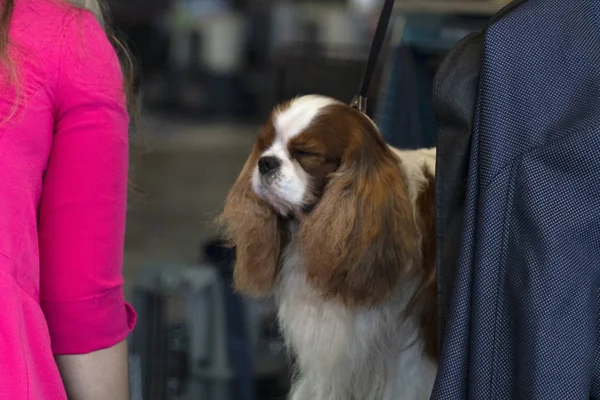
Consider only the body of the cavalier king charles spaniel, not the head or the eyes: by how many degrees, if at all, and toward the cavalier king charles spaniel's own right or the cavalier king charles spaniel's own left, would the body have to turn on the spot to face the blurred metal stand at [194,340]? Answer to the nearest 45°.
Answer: approximately 90° to the cavalier king charles spaniel's own right

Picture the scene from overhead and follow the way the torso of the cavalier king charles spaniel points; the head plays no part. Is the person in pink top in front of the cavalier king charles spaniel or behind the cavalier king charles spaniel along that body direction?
in front

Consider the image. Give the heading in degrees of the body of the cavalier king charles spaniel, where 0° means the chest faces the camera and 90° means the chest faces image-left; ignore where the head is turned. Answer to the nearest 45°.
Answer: approximately 45°
